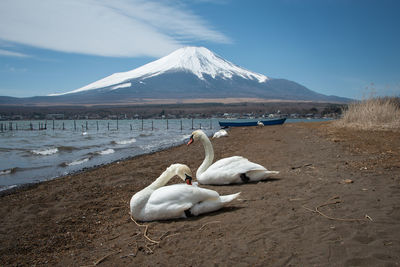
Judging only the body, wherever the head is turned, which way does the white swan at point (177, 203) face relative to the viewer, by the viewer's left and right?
facing to the left of the viewer
